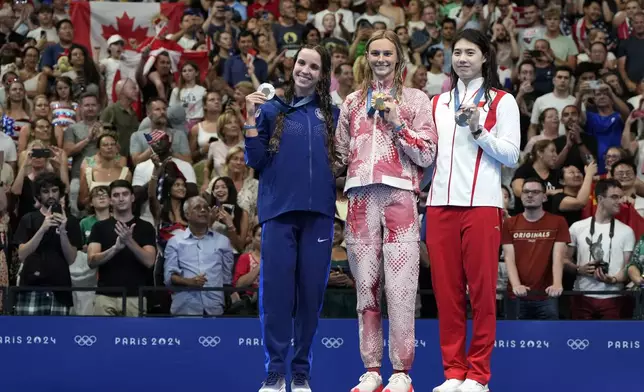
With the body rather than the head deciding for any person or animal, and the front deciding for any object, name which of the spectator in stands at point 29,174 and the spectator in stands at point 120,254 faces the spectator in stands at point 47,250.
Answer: the spectator in stands at point 29,174

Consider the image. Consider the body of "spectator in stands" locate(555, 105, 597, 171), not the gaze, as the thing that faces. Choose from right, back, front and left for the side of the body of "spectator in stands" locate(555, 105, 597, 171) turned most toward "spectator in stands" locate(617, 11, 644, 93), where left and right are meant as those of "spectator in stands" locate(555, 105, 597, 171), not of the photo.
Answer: back

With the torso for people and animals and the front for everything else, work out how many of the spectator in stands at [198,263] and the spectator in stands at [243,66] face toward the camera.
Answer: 2

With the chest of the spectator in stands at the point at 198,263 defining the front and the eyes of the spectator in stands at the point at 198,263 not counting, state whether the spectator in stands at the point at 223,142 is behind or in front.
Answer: behind

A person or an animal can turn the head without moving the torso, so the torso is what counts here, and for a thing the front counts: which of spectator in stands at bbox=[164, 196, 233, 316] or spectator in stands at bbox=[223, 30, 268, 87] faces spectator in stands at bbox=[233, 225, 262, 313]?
spectator in stands at bbox=[223, 30, 268, 87]

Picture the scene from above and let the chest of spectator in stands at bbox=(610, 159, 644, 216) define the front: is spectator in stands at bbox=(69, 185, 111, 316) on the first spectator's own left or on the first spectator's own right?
on the first spectator's own right

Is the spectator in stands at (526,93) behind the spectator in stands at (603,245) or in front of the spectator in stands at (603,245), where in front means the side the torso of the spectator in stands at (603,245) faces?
behind
